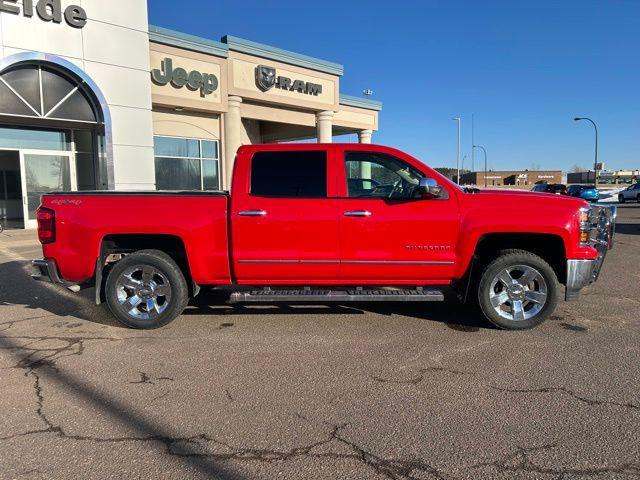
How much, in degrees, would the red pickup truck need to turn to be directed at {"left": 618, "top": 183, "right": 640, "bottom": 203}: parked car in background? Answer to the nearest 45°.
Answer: approximately 45° to its left

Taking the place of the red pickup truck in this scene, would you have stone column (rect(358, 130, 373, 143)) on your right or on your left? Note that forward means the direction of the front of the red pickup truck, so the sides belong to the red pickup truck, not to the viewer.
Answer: on your left

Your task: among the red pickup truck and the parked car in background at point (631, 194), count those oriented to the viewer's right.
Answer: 1

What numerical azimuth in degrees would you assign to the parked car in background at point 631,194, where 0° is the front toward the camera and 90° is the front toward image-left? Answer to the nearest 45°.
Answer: approximately 90°

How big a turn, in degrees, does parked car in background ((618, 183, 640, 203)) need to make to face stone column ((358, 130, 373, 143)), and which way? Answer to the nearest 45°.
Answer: approximately 45° to its left

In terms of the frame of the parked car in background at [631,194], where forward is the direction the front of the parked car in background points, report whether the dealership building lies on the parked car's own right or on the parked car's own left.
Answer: on the parked car's own left

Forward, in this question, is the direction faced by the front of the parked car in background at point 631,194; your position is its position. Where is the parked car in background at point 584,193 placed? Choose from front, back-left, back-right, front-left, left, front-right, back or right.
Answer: front-left

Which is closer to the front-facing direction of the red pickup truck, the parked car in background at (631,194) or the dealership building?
the parked car in background

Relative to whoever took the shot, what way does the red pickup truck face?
facing to the right of the viewer

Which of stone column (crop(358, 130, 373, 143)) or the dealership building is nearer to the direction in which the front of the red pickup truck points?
the stone column

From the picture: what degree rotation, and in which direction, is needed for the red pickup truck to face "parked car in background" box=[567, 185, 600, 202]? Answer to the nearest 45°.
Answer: approximately 45° to its left
